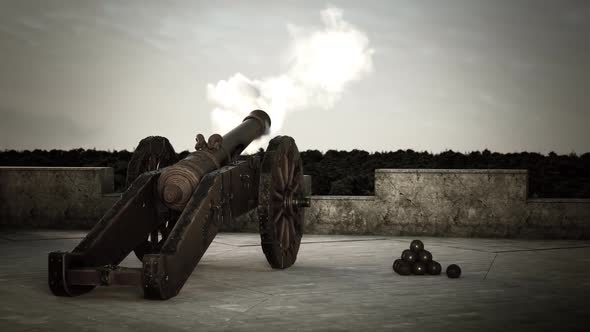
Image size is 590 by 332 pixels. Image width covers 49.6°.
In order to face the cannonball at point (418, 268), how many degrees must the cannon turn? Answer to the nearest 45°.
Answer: approximately 45° to its right

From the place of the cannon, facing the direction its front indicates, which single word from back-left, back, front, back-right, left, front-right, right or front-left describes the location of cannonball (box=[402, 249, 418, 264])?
front-right

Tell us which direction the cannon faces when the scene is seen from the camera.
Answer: facing away from the viewer and to the right of the viewer

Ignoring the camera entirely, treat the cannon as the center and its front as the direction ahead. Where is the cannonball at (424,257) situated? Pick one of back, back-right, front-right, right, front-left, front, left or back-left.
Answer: front-right

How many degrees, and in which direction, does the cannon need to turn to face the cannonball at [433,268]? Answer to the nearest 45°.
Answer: approximately 45° to its right

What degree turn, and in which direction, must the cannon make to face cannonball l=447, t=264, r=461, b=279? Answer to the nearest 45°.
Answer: approximately 45° to its right
